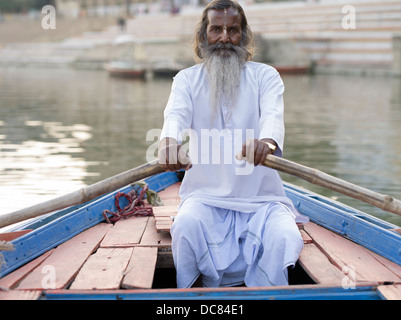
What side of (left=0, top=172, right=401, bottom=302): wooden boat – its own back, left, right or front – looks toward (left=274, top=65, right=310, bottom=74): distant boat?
front

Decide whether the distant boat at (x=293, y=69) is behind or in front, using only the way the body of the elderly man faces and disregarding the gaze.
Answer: behind

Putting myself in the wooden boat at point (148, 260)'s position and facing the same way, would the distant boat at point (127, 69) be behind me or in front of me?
in front

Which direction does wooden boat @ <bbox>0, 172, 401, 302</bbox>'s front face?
away from the camera

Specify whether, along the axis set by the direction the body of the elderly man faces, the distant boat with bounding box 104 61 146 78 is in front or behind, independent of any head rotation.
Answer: behind

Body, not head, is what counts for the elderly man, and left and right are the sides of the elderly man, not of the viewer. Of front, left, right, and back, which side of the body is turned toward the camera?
front

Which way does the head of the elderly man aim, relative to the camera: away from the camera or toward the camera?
toward the camera
